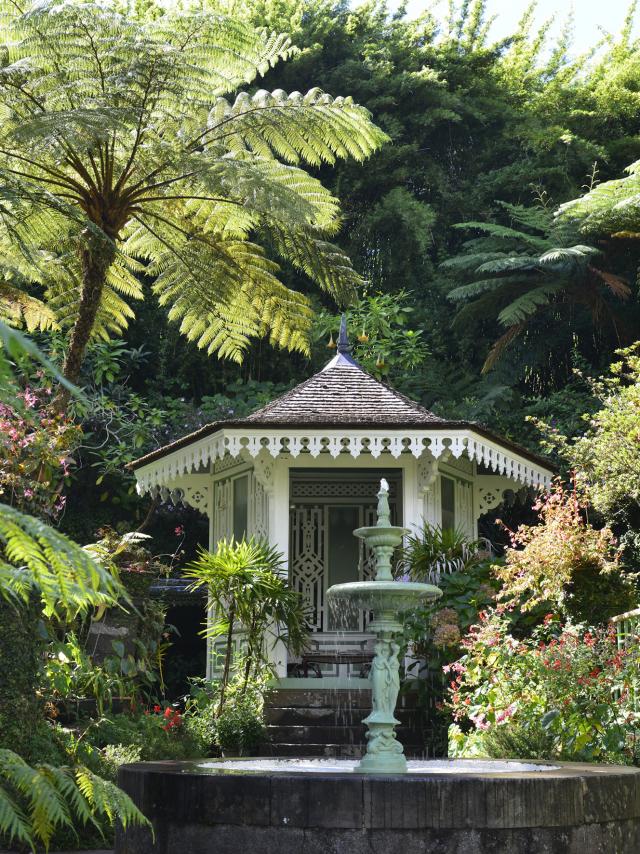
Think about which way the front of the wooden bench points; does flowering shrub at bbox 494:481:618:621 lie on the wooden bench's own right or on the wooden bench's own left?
on the wooden bench's own left

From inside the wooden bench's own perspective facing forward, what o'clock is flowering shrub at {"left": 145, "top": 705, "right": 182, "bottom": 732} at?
The flowering shrub is roughly at 1 o'clock from the wooden bench.

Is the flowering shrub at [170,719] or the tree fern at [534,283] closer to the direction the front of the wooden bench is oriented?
the flowering shrub

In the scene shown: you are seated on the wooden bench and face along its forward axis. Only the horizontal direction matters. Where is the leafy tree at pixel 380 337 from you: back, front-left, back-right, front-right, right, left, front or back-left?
back

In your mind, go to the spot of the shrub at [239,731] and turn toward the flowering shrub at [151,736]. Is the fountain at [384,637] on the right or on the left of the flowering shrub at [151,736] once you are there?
left

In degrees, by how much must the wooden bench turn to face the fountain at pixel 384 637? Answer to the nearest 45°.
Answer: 0° — it already faces it

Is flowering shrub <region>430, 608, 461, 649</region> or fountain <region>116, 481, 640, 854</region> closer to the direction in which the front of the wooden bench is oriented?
the fountain

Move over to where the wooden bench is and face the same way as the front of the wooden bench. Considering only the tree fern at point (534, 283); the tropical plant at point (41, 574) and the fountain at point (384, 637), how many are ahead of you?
2

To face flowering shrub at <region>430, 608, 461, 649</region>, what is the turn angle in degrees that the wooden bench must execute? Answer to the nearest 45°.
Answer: approximately 45° to its left

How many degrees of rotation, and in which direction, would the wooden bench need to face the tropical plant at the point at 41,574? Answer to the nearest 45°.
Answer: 0° — it already faces it

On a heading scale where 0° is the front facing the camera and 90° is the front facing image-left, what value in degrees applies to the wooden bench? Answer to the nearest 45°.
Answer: approximately 0°
